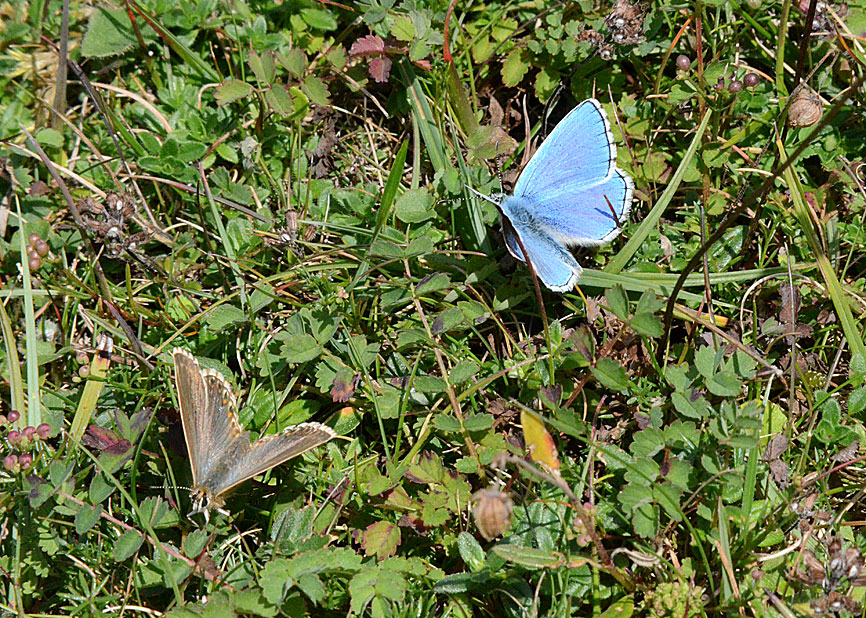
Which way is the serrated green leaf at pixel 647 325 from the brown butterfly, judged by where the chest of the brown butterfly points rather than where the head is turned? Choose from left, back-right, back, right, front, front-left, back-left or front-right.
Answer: back-left

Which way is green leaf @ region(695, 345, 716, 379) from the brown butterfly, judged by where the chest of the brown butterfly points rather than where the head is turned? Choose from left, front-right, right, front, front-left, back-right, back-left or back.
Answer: back-left

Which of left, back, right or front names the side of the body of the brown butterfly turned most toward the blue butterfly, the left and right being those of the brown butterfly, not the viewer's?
back

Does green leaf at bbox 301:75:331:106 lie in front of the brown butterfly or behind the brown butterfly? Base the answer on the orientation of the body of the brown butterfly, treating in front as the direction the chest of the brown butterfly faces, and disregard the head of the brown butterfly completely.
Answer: behind

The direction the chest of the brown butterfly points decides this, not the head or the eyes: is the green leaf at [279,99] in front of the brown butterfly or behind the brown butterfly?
behind

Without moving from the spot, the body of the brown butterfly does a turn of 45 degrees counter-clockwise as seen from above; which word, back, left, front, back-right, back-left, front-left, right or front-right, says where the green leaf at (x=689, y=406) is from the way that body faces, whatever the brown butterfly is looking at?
left

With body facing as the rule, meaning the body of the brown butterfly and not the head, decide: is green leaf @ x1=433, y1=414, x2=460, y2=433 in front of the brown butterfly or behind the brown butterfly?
behind

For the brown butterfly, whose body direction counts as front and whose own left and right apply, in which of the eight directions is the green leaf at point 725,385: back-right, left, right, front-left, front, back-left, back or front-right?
back-left

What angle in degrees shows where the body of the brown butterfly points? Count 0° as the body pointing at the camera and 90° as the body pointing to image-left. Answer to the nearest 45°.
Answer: approximately 45°

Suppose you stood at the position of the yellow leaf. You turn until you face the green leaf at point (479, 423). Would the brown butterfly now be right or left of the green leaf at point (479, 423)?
left

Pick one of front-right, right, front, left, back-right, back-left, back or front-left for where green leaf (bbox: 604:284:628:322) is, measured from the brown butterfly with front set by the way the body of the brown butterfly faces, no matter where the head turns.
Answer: back-left
